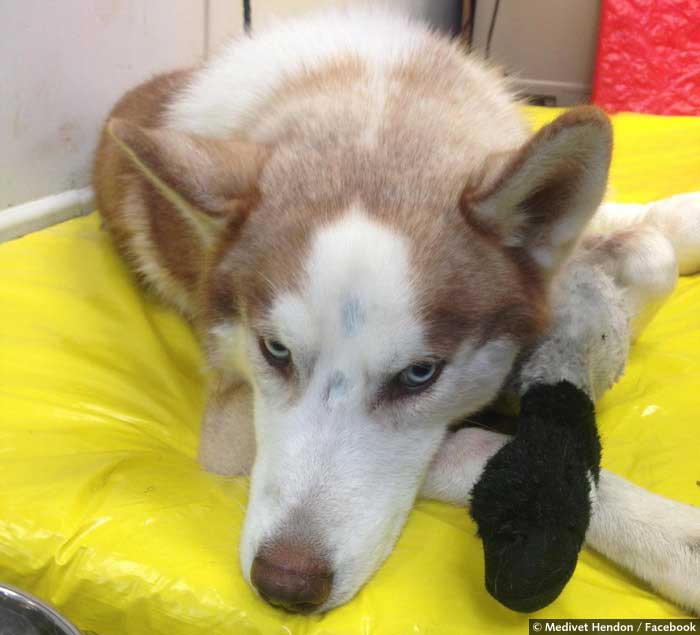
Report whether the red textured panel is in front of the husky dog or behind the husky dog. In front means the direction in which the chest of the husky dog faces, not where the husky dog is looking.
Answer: behind

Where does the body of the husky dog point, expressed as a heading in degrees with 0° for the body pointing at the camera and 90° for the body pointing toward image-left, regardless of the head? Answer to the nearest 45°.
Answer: approximately 0°
